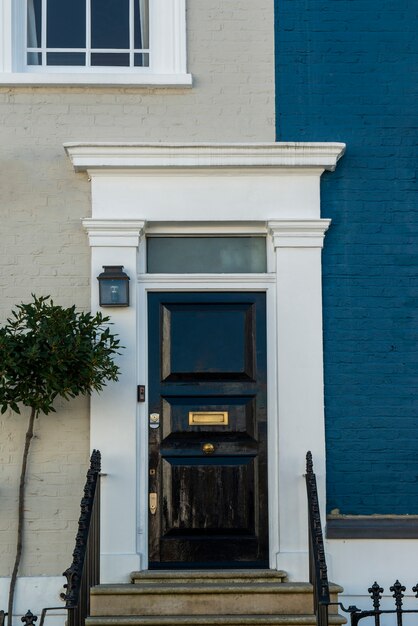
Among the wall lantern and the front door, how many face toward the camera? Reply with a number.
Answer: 2

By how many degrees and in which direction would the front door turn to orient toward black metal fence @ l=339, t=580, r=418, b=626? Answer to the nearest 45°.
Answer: approximately 45° to its left

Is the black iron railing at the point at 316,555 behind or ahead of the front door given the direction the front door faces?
ahead

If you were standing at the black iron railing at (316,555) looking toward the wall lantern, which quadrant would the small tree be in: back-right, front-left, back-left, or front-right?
front-left

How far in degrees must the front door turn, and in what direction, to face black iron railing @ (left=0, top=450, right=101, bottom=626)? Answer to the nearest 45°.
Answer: approximately 45° to its right

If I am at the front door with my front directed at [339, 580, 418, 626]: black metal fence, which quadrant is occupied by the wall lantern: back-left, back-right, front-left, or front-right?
back-right

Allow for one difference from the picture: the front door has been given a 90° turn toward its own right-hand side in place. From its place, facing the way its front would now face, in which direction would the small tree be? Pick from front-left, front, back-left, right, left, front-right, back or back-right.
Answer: front-left

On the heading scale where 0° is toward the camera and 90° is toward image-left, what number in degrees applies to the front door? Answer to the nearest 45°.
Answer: approximately 0°

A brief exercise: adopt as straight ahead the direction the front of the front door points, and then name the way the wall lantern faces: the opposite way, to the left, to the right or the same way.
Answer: the same way
